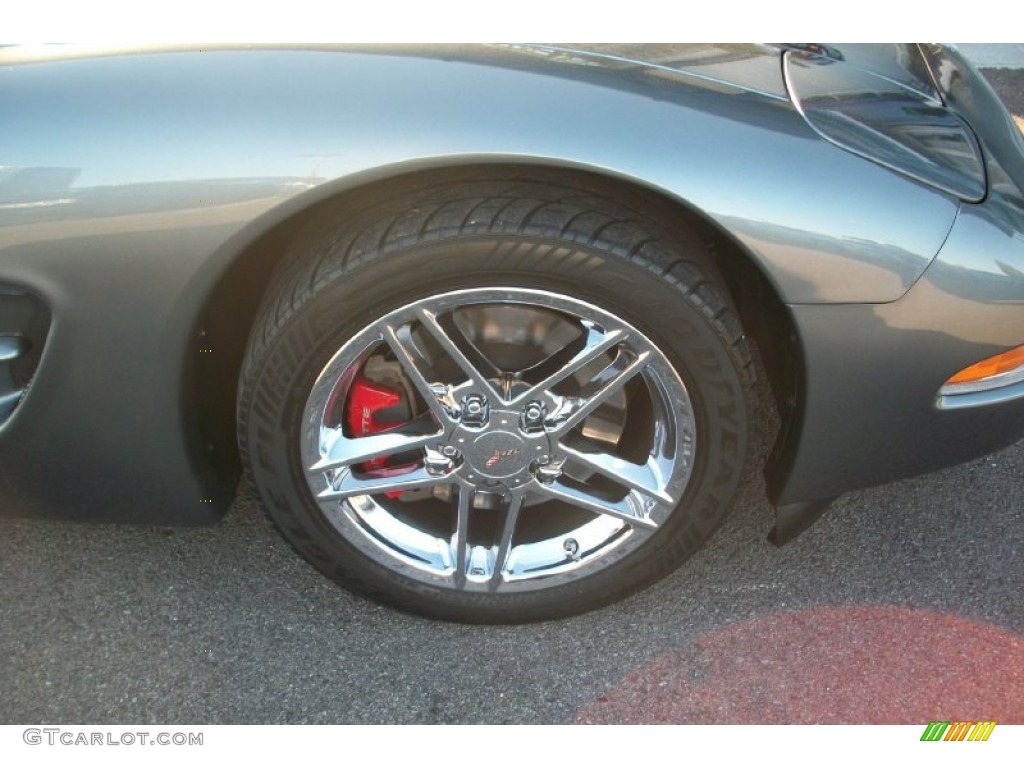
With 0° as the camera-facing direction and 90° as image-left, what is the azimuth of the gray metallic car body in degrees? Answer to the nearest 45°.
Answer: approximately 270°
